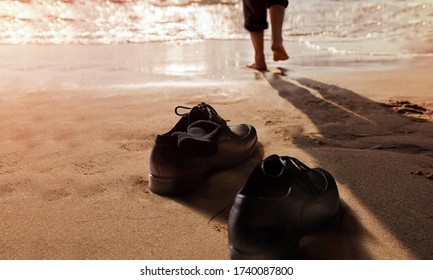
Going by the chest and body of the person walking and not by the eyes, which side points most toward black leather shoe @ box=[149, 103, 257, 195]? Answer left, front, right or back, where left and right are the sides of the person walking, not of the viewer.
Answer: back

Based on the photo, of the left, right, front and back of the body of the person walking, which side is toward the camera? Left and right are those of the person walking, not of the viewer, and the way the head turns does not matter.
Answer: back

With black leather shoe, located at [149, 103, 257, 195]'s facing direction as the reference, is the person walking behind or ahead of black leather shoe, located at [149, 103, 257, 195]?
ahead

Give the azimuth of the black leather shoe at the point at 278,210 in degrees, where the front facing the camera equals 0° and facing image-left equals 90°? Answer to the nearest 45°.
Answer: approximately 225°

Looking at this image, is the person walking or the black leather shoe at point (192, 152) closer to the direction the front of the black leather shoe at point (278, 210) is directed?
the person walking

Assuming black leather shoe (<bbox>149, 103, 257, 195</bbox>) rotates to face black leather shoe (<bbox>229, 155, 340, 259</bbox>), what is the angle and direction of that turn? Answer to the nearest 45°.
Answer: approximately 90° to its right

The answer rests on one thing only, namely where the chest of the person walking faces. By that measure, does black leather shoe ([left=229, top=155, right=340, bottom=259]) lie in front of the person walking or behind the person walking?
behind

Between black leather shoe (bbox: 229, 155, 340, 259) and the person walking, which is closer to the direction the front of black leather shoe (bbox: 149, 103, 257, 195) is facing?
the person walking

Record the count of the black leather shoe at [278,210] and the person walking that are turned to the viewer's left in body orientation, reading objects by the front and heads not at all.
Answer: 0

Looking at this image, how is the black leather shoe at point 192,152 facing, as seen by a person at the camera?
facing away from the viewer and to the right of the viewer
